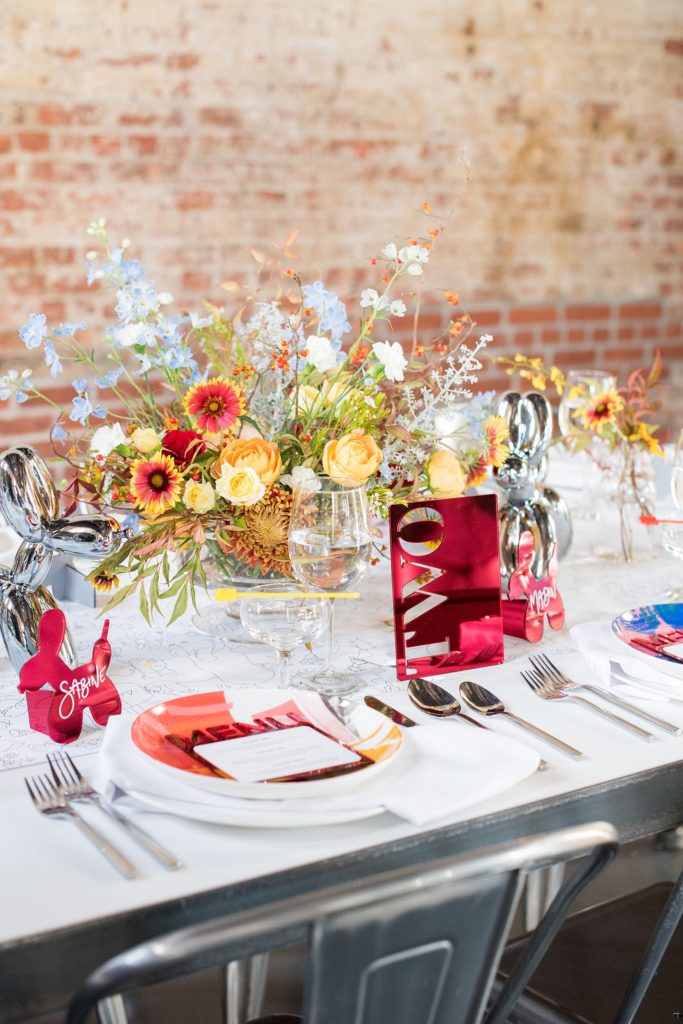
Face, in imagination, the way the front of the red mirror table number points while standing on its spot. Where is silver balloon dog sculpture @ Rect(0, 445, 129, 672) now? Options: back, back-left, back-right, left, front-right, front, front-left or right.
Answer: right

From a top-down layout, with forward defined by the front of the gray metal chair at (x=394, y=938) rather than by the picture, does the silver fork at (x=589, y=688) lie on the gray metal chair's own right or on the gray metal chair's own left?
on the gray metal chair's own right

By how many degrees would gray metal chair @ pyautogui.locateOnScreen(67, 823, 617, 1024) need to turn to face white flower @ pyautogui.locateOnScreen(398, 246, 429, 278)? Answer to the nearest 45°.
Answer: approximately 45° to its right

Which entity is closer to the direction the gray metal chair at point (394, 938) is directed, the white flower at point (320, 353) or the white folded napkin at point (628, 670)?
the white flower

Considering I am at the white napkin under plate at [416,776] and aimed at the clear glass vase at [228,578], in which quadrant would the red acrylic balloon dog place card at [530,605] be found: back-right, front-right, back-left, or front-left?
front-right

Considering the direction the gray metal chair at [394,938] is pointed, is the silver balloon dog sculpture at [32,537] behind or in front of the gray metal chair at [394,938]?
in front

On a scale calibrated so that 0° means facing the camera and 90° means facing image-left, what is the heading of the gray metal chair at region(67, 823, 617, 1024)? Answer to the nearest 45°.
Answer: approximately 135°

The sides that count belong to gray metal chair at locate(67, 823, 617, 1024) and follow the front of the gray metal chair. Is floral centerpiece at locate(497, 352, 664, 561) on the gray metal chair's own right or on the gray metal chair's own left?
on the gray metal chair's own right

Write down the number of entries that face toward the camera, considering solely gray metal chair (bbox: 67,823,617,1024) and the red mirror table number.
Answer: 1

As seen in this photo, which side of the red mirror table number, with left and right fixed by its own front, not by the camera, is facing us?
front
